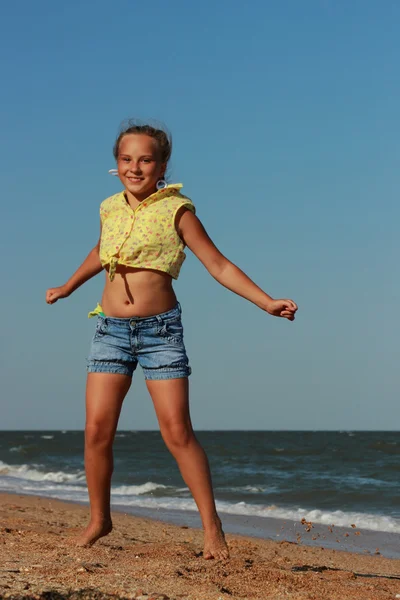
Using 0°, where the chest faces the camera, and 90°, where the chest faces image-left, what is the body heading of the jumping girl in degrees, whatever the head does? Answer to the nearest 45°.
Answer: approximately 0°
